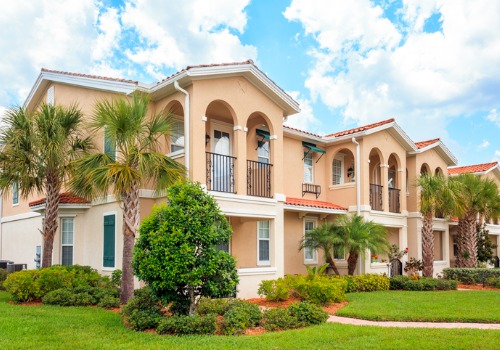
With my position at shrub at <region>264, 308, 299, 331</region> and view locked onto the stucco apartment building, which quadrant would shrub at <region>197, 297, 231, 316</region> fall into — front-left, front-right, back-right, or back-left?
front-left

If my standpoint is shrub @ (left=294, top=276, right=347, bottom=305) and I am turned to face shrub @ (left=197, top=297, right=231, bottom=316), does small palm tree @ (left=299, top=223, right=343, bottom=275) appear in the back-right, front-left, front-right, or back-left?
back-right

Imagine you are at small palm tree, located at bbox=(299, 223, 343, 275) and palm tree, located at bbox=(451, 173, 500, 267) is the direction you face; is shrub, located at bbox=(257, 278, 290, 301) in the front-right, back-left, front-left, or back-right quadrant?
back-right

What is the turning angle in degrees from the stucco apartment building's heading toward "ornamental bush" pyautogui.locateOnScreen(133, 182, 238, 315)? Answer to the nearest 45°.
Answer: approximately 45° to its right

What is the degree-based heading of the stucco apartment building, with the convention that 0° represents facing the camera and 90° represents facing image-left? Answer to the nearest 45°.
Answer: approximately 315°

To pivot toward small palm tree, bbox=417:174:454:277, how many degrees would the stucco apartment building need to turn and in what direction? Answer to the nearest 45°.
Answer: approximately 90° to its left

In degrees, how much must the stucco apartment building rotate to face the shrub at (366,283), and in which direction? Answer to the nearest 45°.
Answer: approximately 45° to its left

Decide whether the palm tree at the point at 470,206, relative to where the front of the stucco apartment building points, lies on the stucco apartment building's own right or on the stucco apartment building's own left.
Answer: on the stucco apartment building's own left

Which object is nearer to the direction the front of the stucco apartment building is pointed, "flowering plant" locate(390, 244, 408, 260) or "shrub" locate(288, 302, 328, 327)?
the shrub
